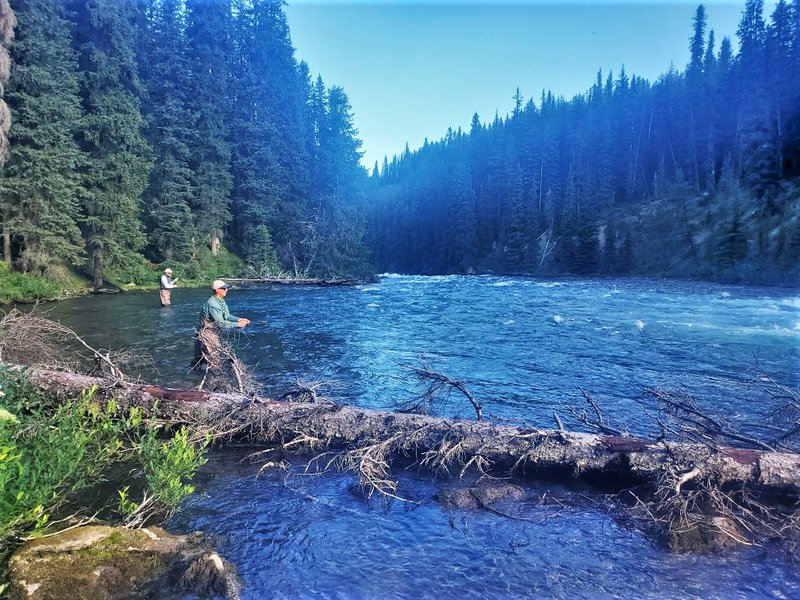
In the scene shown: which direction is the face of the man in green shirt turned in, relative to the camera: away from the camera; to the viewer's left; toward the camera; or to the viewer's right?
to the viewer's right

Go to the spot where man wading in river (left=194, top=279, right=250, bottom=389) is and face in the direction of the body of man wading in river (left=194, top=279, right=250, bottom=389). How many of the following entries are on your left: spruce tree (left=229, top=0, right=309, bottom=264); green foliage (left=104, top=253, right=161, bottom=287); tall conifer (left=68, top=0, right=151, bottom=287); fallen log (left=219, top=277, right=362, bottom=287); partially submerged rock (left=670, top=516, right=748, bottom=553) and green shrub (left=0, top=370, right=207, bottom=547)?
4

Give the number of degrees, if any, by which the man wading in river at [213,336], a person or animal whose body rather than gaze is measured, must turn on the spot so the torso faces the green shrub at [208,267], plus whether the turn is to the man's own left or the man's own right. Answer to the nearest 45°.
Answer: approximately 90° to the man's own left

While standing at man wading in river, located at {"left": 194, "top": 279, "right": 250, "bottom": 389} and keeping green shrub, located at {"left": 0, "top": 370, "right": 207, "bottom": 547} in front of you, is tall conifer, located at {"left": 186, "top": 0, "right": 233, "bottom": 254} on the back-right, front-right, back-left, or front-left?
back-right

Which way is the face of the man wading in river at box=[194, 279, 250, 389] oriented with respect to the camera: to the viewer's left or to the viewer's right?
to the viewer's right

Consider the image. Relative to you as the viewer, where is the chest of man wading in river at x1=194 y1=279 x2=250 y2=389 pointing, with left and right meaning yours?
facing to the right of the viewer

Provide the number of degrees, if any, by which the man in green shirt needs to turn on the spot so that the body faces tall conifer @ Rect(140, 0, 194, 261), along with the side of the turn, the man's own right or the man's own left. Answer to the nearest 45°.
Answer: approximately 90° to the man's own left

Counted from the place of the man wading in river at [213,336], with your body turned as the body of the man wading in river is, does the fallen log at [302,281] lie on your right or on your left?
on your left

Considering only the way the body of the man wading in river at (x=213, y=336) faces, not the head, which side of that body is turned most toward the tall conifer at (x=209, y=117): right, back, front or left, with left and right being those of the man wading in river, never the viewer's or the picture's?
left

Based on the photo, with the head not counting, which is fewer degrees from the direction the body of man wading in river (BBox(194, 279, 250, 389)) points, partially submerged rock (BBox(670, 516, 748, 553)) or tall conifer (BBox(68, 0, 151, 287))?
the partially submerged rock
